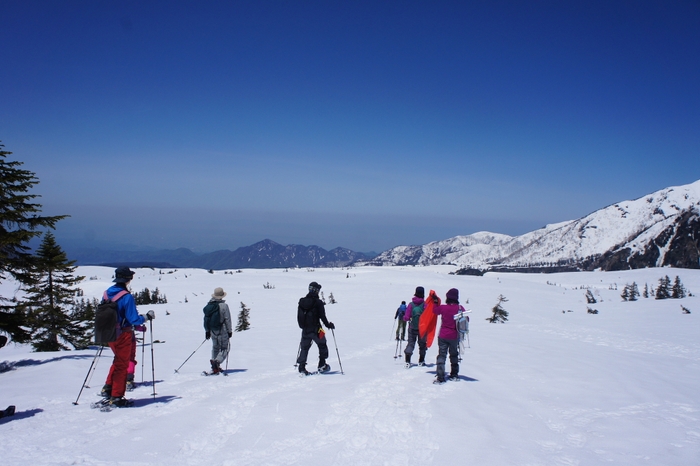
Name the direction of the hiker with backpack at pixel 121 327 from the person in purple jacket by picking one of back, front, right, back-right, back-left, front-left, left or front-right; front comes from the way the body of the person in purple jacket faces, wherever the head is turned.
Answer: back-left

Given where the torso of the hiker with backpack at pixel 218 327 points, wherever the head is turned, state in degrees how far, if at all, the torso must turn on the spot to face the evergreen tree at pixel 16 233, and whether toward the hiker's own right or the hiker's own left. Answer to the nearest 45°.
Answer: approximately 90° to the hiker's own left

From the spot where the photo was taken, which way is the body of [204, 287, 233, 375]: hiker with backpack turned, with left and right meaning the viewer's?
facing away from the viewer and to the right of the viewer

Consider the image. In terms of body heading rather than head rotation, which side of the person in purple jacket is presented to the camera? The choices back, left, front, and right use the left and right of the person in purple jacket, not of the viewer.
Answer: back

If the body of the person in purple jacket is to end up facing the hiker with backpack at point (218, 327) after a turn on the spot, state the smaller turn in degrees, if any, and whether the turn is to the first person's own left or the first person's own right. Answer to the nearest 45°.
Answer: approximately 90° to the first person's own left

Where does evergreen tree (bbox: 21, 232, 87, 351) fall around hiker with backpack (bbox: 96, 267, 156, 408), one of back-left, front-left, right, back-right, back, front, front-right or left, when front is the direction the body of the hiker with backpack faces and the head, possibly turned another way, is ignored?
left

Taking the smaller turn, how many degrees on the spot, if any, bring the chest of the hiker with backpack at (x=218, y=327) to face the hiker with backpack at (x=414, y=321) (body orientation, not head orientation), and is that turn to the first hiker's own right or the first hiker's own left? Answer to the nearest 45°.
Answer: approximately 45° to the first hiker's own right

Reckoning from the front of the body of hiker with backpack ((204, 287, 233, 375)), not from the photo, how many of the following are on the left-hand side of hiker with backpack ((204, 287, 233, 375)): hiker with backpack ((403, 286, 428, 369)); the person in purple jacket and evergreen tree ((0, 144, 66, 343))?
1
